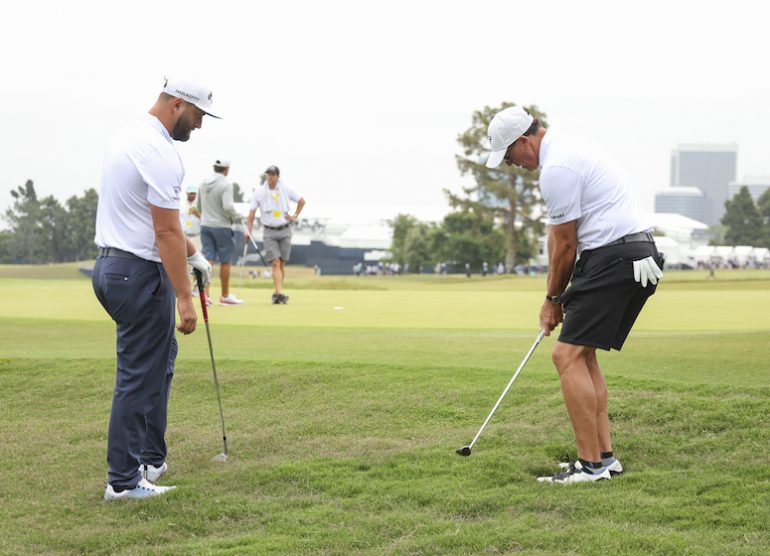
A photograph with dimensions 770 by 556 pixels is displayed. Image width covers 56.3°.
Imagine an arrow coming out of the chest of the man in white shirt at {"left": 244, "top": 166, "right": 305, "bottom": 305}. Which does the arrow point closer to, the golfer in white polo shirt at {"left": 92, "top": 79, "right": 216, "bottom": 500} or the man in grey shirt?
the golfer in white polo shirt

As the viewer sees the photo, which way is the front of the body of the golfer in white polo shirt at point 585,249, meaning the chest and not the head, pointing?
to the viewer's left

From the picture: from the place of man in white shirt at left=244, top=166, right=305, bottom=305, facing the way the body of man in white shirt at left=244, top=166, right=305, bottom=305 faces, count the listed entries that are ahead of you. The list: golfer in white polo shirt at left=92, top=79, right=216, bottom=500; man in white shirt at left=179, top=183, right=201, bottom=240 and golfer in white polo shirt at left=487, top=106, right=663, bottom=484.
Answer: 2

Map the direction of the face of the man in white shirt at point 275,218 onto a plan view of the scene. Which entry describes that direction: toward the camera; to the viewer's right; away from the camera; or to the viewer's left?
toward the camera

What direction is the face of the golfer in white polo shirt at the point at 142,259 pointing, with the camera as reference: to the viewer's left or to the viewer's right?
to the viewer's right

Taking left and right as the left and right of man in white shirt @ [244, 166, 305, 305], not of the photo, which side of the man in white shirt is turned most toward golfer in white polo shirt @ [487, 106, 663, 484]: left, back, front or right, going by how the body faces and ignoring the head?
front

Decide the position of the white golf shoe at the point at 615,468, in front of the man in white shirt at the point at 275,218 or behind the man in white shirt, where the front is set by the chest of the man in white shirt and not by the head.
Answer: in front

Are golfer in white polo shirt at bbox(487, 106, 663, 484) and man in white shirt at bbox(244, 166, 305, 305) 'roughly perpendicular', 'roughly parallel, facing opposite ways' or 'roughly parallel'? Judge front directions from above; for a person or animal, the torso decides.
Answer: roughly perpendicular

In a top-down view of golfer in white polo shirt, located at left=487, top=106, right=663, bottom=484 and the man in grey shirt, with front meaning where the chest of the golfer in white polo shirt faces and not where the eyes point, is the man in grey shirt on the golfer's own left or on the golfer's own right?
on the golfer's own right

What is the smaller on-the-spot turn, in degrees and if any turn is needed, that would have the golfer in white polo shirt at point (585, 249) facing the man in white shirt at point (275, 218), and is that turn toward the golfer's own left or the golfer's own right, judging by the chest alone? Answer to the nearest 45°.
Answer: approximately 45° to the golfer's own right

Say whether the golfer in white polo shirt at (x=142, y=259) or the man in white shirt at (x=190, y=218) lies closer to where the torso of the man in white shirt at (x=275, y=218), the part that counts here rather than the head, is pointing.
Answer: the golfer in white polo shirt

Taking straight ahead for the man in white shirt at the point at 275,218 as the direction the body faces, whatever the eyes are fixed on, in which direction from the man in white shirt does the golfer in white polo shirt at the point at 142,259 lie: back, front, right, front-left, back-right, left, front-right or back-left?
front

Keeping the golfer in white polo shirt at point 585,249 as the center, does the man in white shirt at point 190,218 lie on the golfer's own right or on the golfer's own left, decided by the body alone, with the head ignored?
on the golfer's own right

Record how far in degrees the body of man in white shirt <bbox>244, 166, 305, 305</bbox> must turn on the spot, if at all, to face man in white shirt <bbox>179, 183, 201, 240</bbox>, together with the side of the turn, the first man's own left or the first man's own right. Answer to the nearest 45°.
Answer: approximately 135° to the first man's own right

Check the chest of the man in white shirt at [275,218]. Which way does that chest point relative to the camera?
toward the camera

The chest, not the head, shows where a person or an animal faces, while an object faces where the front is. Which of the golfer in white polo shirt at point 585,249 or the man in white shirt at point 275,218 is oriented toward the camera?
the man in white shirt

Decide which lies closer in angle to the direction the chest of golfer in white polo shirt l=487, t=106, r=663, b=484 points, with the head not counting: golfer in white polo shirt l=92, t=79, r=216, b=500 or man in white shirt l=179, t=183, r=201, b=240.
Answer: the golfer in white polo shirt

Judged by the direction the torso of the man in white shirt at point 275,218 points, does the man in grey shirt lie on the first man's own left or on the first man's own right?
on the first man's own right

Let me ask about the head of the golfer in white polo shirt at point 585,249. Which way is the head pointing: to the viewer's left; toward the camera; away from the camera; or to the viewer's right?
to the viewer's left

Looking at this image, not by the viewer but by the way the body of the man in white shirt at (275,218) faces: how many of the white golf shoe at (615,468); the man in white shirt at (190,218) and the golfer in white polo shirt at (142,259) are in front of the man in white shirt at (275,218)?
2
